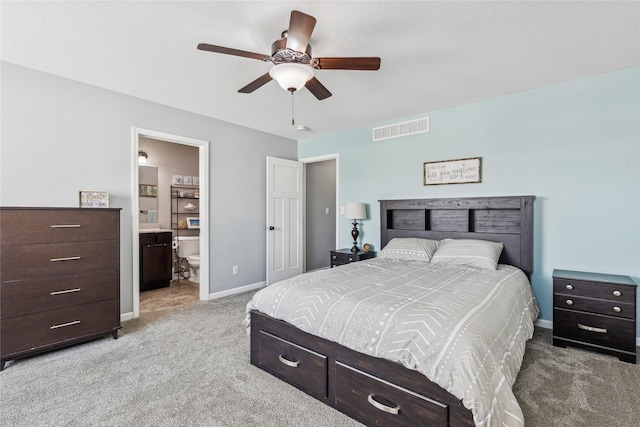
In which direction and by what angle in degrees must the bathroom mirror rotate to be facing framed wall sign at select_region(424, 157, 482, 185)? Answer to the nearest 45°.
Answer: approximately 45° to its left

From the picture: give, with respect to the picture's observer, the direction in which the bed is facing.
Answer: facing the viewer and to the left of the viewer

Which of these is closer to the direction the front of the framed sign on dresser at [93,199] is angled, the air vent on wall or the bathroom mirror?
the air vent on wall

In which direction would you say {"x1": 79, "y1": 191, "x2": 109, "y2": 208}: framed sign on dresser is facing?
toward the camera

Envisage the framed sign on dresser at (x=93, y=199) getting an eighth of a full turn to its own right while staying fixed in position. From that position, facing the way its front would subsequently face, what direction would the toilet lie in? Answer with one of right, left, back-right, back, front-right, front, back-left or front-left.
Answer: back

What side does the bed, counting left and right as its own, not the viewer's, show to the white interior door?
right

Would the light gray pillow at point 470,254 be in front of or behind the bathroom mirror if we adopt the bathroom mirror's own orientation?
in front

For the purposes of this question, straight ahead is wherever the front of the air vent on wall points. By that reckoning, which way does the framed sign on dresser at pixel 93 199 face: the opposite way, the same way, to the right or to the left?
to the left

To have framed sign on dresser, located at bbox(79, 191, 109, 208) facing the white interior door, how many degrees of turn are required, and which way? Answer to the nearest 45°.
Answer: approximately 90° to its left

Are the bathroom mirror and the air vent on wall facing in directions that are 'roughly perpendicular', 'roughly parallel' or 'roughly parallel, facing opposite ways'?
roughly perpendicular

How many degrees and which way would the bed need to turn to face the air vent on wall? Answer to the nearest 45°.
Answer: approximately 135° to its right

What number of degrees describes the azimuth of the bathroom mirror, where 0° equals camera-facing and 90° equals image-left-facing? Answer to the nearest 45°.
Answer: approximately 0°

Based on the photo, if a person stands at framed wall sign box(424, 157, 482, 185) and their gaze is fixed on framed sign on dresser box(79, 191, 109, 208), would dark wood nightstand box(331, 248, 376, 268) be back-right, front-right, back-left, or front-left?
front-right
